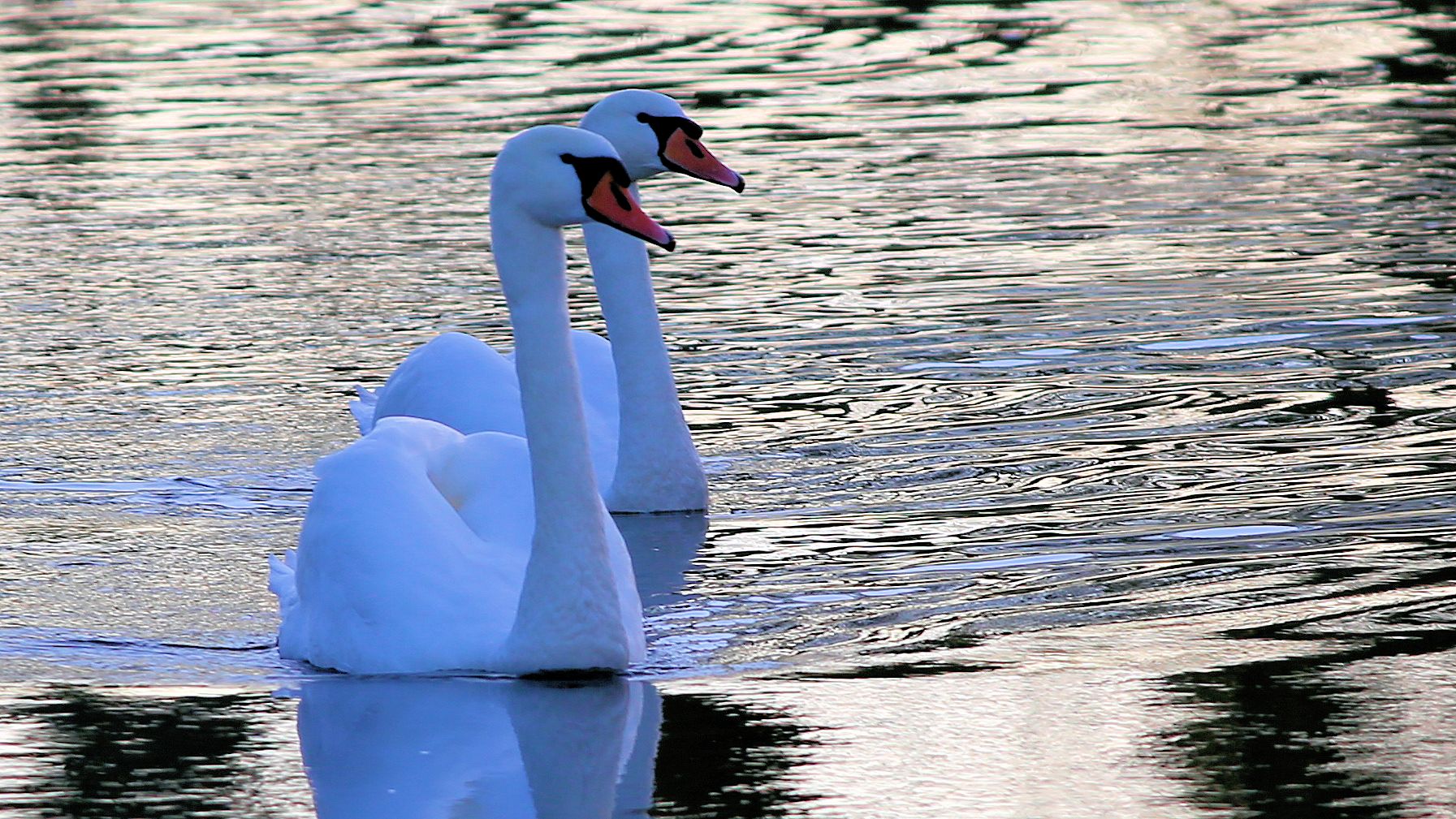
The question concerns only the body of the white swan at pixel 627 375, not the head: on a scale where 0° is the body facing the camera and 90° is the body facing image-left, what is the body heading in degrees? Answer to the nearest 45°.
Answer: approximately 315°
